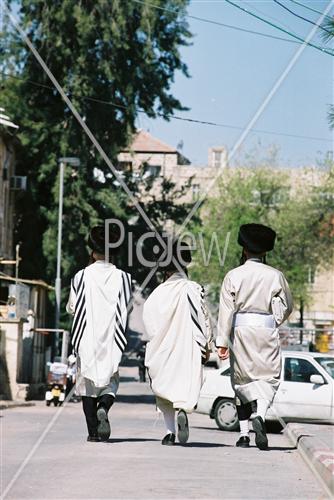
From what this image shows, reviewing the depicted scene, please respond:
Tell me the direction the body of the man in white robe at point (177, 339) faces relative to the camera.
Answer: away from the camera

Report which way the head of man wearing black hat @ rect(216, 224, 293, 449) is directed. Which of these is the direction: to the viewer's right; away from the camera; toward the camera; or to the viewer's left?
away from the camera

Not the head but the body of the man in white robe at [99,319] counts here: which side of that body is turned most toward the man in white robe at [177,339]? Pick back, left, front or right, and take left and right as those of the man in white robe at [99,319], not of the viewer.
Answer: right

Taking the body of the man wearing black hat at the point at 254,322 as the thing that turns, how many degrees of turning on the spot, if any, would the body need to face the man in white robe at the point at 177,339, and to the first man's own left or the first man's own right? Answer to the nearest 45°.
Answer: approximately 45° to the first man's own left

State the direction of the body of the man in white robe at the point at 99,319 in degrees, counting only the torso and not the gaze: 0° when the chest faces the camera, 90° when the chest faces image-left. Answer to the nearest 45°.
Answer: approximately 180°

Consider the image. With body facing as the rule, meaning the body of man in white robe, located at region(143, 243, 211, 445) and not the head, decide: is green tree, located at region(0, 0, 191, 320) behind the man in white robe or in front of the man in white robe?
in front

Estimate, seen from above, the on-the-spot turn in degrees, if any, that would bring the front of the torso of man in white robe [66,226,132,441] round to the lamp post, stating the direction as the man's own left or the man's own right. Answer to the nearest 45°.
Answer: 0° — they already face it

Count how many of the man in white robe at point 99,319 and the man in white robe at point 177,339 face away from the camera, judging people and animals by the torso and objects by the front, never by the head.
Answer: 2

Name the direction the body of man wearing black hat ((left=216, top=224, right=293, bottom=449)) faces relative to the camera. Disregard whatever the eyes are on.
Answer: away from the camera
